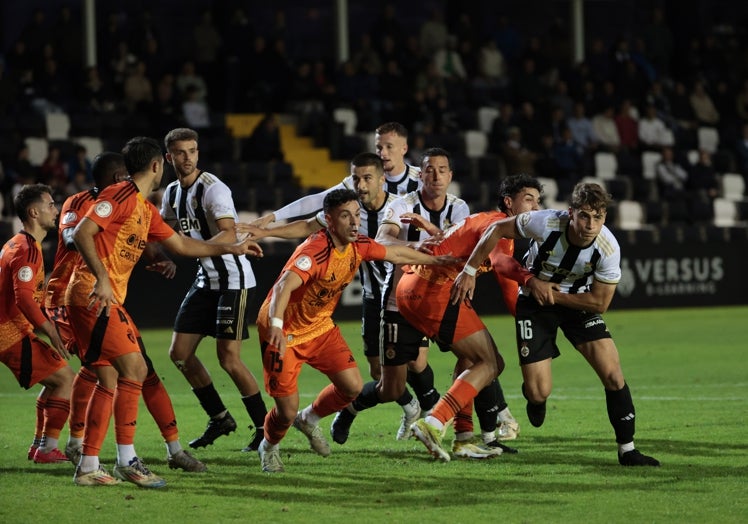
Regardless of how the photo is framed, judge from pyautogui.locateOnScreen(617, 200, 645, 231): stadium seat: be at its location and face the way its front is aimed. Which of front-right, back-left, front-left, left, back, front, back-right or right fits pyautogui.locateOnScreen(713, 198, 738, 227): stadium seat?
back-left

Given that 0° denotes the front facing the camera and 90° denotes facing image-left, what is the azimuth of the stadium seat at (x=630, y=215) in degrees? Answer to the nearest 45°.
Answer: approximately 0°

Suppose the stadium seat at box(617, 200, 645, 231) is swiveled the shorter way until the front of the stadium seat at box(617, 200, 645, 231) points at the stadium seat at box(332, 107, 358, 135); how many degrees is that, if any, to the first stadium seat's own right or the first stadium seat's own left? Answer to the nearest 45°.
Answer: approximately 90° to the first stadium seat's own right

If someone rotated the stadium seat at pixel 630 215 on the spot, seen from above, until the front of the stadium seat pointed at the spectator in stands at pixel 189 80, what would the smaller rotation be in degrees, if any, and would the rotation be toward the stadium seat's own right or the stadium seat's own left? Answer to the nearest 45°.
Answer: approximately 90° to the stadium seat's own right

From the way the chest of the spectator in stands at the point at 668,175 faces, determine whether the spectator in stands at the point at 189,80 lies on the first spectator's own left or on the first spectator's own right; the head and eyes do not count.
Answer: on the first spectator's own right

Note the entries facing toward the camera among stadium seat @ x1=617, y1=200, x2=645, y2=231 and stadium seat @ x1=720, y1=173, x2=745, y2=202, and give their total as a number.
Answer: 2

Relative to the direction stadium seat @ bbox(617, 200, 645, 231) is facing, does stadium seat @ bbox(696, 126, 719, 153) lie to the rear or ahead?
to the rear

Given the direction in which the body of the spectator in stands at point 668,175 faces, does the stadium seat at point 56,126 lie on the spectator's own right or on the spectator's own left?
on the spectator's own right

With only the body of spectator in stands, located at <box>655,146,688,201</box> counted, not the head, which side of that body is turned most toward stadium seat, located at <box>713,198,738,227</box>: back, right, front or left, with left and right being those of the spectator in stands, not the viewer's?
left
